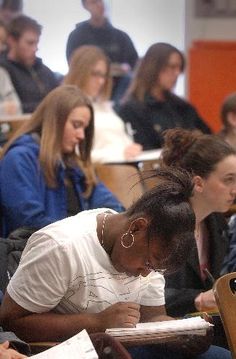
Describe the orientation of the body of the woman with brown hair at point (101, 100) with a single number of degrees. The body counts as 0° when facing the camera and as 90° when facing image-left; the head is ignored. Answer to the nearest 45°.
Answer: approximately 315°

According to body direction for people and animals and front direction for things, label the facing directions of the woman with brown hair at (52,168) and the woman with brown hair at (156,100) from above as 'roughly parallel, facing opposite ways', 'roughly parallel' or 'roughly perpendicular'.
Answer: roughly parallel

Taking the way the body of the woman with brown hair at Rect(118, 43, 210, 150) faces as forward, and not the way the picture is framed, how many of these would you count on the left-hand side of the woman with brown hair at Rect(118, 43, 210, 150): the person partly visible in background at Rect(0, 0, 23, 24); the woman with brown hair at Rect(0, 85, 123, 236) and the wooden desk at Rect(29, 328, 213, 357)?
0

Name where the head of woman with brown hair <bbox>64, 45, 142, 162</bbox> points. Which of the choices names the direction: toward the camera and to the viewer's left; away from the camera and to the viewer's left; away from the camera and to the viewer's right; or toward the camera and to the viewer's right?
toward the camera and to the viewer's right

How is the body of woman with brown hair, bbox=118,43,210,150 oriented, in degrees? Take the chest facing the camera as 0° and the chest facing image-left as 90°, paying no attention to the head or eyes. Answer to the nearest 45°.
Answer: approximately 315°

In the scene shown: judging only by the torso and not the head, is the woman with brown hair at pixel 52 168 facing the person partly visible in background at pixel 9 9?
no

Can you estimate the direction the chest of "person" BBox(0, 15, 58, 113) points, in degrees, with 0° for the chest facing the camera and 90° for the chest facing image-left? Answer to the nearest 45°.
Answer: approximately 315°

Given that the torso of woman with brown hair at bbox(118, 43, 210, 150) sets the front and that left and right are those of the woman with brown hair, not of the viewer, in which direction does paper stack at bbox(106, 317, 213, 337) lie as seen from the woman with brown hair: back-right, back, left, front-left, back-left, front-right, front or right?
front-right

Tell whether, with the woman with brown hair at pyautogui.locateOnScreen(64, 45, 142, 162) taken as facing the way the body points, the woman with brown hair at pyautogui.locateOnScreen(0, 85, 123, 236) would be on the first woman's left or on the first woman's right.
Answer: on the first woman's right

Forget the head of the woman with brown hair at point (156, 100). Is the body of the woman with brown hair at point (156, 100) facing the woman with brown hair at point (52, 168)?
no

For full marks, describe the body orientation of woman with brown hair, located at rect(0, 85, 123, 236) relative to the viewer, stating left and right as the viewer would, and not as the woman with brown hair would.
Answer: facing the viewer and to the right of the viewer

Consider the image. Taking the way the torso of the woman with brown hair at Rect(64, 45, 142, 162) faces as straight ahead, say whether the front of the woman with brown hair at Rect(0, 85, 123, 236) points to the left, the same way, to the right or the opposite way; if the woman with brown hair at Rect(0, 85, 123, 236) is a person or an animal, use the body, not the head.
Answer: the same way

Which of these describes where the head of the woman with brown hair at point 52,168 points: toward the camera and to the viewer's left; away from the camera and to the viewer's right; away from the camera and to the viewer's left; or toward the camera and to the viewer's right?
toward the camera and to the viewer's right

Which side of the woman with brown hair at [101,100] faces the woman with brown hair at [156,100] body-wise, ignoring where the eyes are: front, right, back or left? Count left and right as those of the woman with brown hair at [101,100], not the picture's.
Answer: left

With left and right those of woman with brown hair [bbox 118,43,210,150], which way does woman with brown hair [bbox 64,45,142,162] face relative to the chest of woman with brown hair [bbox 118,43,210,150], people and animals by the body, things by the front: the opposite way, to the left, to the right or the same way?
the same way

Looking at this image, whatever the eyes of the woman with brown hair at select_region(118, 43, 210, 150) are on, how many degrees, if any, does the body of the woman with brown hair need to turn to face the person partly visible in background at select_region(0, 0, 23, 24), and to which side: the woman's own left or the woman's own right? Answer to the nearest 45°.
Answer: approximately 135° to the woman's own right

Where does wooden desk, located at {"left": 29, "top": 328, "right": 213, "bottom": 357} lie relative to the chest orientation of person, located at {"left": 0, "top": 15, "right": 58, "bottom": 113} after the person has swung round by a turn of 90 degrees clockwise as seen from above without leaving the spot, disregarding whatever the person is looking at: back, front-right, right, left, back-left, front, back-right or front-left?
front-left

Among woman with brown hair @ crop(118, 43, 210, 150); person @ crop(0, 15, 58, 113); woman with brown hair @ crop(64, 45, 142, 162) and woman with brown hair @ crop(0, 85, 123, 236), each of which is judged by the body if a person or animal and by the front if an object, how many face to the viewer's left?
0

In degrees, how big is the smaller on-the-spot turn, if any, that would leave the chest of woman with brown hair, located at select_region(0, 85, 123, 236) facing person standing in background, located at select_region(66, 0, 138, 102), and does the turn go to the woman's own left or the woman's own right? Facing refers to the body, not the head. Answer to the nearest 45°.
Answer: approximately 135° to the woman's own left
